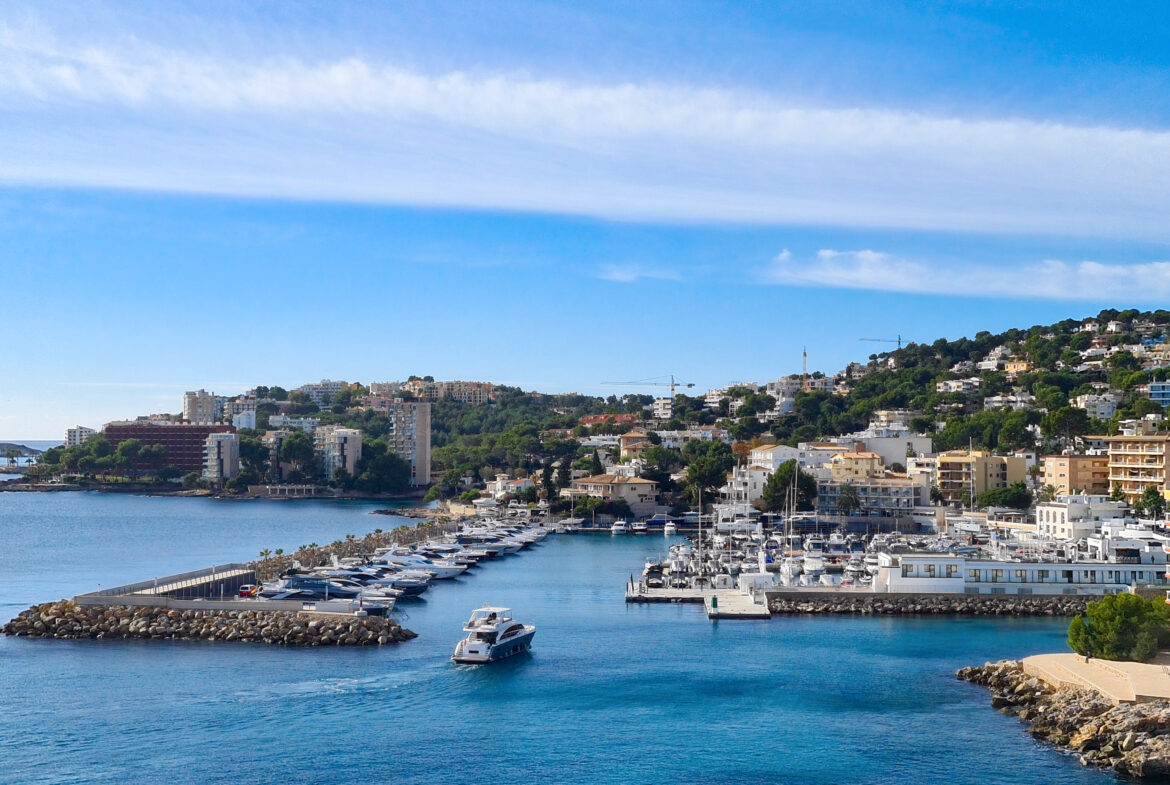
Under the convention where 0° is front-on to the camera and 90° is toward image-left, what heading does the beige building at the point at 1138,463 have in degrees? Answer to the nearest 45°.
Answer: approximately 0°

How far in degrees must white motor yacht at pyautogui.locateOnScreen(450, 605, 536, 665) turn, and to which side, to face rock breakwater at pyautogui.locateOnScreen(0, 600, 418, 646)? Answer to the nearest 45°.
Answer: approximately 90° to its left

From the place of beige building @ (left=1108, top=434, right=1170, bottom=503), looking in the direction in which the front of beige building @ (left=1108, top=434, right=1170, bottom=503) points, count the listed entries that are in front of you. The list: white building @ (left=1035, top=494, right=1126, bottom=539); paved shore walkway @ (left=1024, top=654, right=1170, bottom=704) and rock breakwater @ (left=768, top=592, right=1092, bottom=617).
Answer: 3

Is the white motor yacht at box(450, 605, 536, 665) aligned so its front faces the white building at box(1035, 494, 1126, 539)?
yes

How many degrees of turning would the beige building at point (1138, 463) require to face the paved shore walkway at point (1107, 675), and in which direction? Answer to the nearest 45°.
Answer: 0° — it already faces it

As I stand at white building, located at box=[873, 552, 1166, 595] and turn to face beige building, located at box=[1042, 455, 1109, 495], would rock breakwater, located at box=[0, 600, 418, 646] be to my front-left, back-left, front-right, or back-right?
back-left

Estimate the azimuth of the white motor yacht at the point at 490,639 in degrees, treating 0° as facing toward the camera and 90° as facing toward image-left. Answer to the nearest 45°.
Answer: approximately 225°
